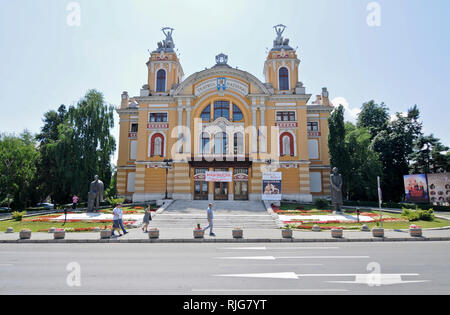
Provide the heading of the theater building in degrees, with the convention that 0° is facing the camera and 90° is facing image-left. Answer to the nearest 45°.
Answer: approximately 0°

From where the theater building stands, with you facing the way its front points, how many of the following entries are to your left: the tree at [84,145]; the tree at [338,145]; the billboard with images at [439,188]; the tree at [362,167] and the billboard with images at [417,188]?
4

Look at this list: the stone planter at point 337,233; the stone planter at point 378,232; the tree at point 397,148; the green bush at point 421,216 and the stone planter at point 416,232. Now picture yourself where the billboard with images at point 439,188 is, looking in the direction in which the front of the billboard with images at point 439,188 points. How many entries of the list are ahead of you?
4

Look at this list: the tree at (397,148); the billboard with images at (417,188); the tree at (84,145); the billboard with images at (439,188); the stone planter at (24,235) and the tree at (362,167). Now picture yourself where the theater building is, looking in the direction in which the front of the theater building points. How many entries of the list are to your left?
4

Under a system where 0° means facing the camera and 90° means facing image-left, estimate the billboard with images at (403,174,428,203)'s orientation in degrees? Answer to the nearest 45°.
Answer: approximately 0°

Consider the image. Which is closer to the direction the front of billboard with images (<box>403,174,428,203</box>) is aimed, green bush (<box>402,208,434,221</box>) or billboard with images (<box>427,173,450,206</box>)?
the green bush

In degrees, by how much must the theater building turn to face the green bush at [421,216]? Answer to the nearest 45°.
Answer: approximately 45° to its left

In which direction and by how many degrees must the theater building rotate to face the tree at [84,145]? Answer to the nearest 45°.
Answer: approximately 90° to its right

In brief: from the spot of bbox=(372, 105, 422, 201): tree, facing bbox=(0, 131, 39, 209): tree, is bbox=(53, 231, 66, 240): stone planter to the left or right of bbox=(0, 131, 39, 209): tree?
left

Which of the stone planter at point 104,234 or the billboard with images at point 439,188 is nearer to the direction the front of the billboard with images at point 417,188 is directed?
the stone planter

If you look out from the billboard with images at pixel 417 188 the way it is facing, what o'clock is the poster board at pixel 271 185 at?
The poster board is roughly at 2 o'clock from the billboard with images.

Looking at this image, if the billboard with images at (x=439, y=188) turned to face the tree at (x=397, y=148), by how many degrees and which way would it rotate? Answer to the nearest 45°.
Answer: approximately 180°

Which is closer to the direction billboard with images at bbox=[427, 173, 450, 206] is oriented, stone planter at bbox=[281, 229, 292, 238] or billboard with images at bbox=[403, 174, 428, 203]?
the stone planter

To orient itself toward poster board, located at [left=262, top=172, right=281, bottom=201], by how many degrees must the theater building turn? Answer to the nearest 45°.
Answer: approximately 45° to its left

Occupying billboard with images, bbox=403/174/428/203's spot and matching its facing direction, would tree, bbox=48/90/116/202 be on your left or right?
on your right
